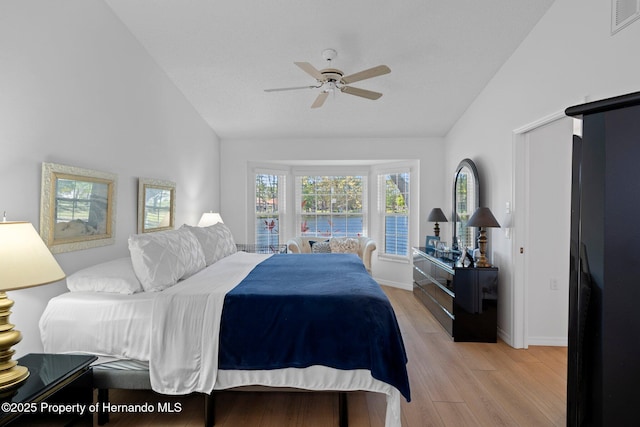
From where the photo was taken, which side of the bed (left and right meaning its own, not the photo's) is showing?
right

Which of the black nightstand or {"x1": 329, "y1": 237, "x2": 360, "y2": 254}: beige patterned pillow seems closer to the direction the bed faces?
the beige patterned pillow

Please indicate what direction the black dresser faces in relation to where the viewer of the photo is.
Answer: facing to the left of the viewer

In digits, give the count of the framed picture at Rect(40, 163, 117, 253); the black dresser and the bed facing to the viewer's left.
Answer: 1

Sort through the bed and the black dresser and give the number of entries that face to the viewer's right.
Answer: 1

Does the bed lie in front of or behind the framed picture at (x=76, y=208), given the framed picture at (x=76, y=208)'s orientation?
in front

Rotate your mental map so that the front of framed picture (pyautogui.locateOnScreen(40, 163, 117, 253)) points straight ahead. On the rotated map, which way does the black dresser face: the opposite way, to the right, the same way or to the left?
the opposite way

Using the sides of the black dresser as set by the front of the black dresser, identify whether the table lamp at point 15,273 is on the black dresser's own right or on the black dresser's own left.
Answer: on the black dresser's own left

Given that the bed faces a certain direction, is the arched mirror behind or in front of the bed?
in front

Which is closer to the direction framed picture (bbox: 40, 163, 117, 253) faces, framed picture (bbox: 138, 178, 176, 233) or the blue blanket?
the blue blanket

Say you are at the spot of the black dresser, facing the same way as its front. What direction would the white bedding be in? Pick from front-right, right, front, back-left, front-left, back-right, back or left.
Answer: front-left
